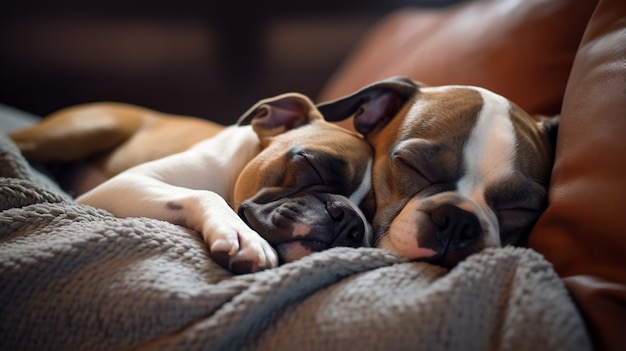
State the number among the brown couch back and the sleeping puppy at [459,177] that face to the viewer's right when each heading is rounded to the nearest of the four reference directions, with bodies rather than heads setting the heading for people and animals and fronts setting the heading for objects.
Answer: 0

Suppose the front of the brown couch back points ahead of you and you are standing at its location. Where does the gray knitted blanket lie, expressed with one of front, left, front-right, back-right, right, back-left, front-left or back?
front

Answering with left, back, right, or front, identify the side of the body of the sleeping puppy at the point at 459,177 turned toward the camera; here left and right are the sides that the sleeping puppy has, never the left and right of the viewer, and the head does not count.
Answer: front

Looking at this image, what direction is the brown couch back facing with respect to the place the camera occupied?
facing the viewer and to the left of the viewer
